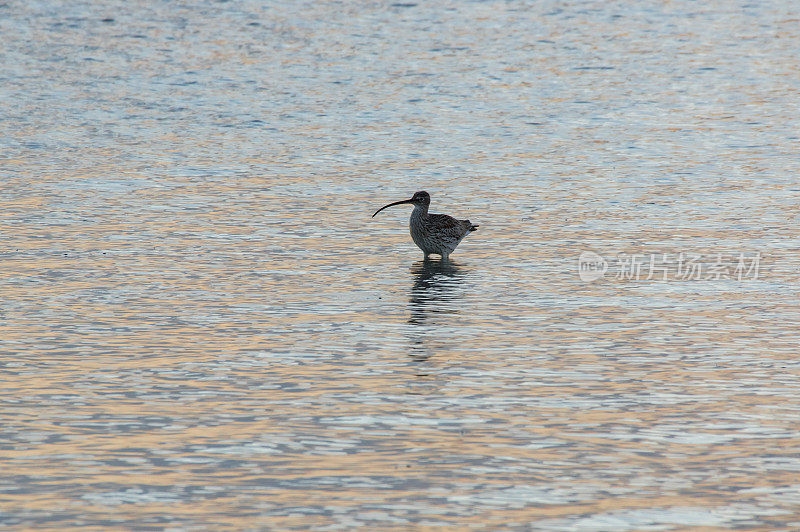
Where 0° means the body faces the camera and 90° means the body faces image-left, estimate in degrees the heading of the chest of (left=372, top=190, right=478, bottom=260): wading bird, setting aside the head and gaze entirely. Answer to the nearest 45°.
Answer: approximately 90°
